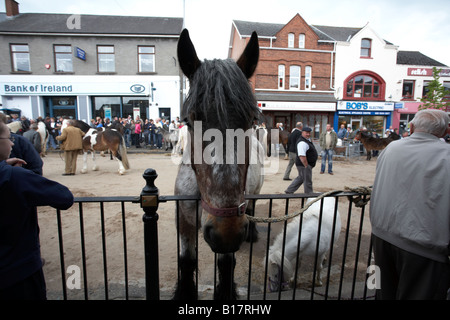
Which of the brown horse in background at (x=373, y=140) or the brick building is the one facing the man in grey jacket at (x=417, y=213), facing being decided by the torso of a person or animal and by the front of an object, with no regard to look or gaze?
the brick building

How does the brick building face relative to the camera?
toward the camera

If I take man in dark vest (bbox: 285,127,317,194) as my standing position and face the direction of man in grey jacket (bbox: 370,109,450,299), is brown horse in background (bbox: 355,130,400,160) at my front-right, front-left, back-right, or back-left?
back-left

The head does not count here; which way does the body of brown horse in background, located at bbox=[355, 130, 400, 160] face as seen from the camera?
to the viewer's left

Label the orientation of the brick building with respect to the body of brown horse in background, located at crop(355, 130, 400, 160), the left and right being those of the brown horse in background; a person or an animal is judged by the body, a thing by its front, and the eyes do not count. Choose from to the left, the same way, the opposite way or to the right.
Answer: to the left

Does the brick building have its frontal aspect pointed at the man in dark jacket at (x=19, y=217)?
yes

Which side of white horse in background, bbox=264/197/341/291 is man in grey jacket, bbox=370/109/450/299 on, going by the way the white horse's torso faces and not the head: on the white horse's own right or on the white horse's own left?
on the white horse's own left

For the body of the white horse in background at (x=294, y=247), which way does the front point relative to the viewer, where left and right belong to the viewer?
facing the viewer and to the left of the viewer

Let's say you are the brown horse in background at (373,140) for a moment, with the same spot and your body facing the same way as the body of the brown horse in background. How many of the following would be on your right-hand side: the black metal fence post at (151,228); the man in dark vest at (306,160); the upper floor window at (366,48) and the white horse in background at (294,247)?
1

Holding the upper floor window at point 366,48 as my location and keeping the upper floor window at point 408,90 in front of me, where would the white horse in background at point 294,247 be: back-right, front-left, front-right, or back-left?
back-right

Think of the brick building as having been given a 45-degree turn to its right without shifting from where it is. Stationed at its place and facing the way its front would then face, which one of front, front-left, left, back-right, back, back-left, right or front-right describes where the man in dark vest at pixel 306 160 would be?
front-left

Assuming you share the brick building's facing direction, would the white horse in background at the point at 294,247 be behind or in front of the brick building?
in front
